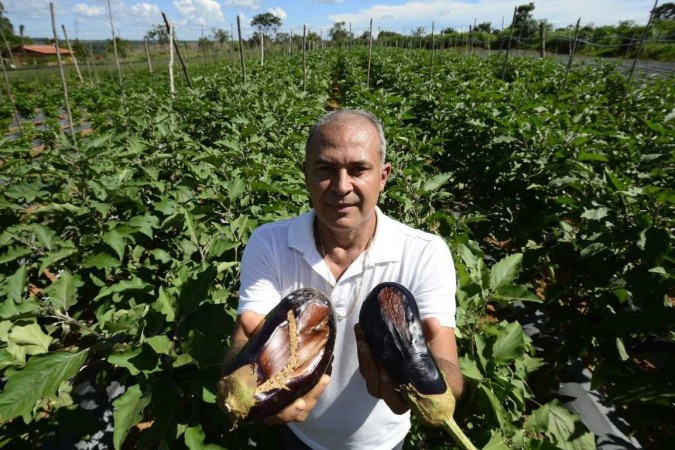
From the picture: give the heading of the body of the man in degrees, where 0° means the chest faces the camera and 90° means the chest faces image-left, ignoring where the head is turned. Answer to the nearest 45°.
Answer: approximately 0°
